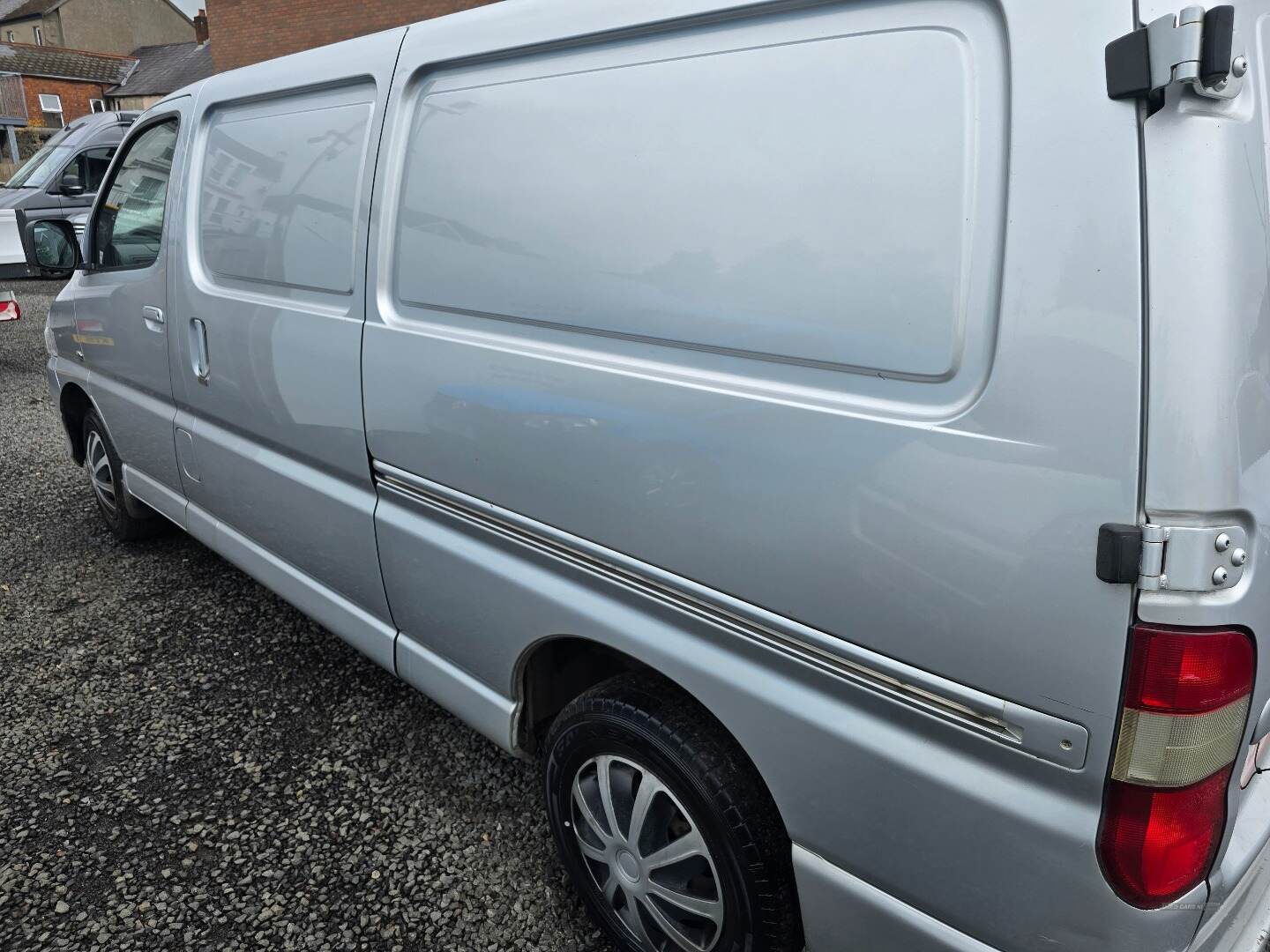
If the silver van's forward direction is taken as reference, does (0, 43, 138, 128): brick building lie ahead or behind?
ahead

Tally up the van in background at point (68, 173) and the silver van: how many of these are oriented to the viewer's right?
0

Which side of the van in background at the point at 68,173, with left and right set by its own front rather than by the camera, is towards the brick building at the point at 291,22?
back

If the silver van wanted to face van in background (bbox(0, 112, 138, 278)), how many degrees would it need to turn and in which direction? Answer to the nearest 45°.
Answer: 0° — it already faces it

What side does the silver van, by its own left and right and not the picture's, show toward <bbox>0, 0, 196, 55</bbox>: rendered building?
front

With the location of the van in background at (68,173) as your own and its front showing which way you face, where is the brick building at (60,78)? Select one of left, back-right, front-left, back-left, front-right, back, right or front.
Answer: back-right

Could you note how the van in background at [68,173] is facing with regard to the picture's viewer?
facing the viewer and to the left of the viewer

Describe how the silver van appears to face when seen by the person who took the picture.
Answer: facing away from the viewer and to the left of the viewer

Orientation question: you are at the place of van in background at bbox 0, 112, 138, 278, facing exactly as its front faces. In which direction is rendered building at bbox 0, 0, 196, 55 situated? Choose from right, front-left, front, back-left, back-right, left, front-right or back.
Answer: back-right

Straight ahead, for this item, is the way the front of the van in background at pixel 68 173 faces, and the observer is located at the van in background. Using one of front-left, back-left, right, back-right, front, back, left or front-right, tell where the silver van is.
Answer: front-left
